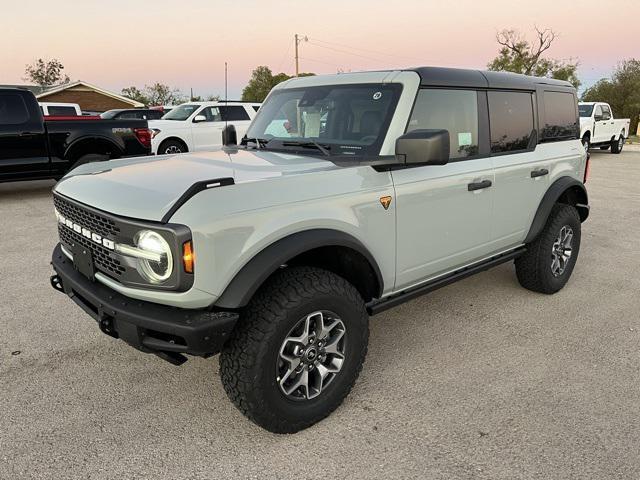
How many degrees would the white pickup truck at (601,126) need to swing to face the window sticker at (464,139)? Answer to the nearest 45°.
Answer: approximately 45° to its left

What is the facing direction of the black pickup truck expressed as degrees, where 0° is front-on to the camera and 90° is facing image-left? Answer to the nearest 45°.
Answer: approximately 90°

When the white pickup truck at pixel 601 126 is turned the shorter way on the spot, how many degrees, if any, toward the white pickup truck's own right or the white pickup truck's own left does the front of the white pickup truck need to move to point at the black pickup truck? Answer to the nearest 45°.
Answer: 0° — it already faces it

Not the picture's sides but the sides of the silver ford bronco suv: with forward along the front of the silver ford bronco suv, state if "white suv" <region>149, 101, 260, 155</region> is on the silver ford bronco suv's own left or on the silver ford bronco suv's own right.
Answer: on the silver ford bronco suv's own right

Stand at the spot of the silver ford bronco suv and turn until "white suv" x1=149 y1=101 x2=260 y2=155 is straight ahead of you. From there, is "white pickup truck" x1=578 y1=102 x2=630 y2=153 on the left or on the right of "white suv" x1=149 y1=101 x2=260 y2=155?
right

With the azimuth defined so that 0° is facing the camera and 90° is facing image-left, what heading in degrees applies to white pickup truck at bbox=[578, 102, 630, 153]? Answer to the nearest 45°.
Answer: approximately 45°

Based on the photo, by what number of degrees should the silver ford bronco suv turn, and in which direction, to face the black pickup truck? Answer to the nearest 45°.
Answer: approximately 90° to its right

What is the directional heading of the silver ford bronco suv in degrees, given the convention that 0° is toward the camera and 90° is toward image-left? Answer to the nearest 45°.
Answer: approximately 45°

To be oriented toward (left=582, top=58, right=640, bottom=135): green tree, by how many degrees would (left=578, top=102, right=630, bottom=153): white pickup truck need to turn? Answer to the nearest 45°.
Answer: approximately 135° to its right
